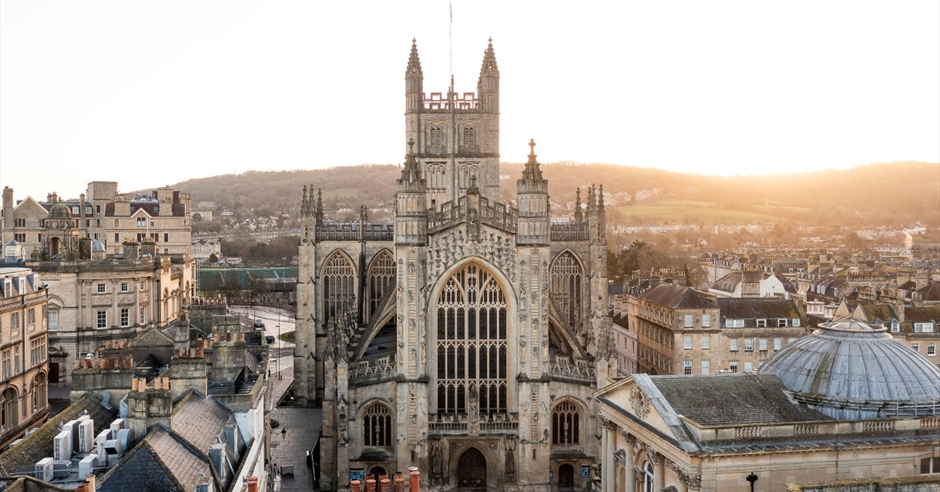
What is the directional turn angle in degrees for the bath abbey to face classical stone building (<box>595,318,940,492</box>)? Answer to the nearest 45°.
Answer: approximately 45° to its left

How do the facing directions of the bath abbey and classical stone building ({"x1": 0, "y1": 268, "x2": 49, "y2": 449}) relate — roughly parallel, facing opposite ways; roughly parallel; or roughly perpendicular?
roughly perpendicular

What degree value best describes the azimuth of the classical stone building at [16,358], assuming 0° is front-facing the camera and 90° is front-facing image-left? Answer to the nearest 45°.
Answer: approximately 315°

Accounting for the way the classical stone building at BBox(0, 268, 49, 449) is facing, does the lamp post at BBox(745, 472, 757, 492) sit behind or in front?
in front

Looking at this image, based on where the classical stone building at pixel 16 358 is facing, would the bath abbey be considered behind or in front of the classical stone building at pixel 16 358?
in front

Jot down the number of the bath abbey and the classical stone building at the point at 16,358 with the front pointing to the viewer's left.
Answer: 0

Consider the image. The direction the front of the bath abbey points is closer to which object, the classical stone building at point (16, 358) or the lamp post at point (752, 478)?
the lamp post

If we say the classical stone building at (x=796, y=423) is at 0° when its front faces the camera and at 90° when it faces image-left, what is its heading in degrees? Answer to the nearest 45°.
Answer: approximately 45°

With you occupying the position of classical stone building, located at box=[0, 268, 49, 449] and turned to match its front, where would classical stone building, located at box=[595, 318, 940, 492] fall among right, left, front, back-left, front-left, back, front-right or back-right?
front

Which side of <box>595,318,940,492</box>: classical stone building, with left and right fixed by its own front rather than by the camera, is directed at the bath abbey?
right

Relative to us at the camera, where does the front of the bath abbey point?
facing the viewer

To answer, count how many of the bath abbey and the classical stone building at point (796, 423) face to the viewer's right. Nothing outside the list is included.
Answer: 0

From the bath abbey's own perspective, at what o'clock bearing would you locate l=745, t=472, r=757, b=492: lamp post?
The lamp post is roughly at 11 o'clock from the bath abbey.
